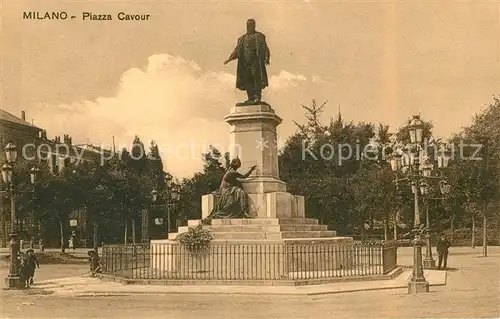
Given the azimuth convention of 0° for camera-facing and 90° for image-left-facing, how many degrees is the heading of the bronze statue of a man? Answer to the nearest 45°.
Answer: approximately 45°

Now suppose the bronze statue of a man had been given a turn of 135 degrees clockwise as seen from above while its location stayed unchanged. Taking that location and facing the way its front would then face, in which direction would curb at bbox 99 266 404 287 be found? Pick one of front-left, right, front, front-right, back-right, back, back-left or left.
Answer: back

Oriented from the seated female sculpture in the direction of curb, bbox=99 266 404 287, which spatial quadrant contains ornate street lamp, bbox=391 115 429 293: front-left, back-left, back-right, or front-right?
front-left

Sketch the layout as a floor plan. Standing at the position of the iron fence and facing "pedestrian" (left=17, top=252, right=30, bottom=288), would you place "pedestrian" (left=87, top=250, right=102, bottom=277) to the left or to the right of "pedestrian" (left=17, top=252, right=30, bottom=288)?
right
